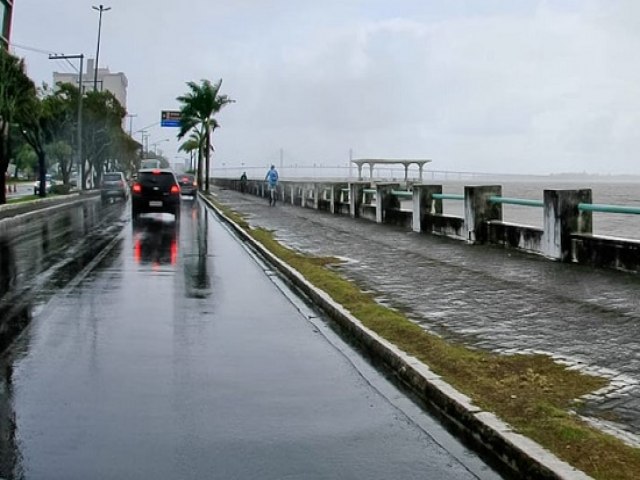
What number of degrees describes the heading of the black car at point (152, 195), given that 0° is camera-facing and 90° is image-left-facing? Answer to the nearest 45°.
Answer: approximately 180°

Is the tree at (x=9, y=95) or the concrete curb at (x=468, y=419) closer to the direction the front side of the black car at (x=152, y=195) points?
the tree

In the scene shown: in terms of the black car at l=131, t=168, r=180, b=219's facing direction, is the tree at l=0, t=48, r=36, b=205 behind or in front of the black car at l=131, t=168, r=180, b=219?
in front

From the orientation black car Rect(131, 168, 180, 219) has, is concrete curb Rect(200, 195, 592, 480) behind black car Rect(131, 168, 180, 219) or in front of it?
behind
